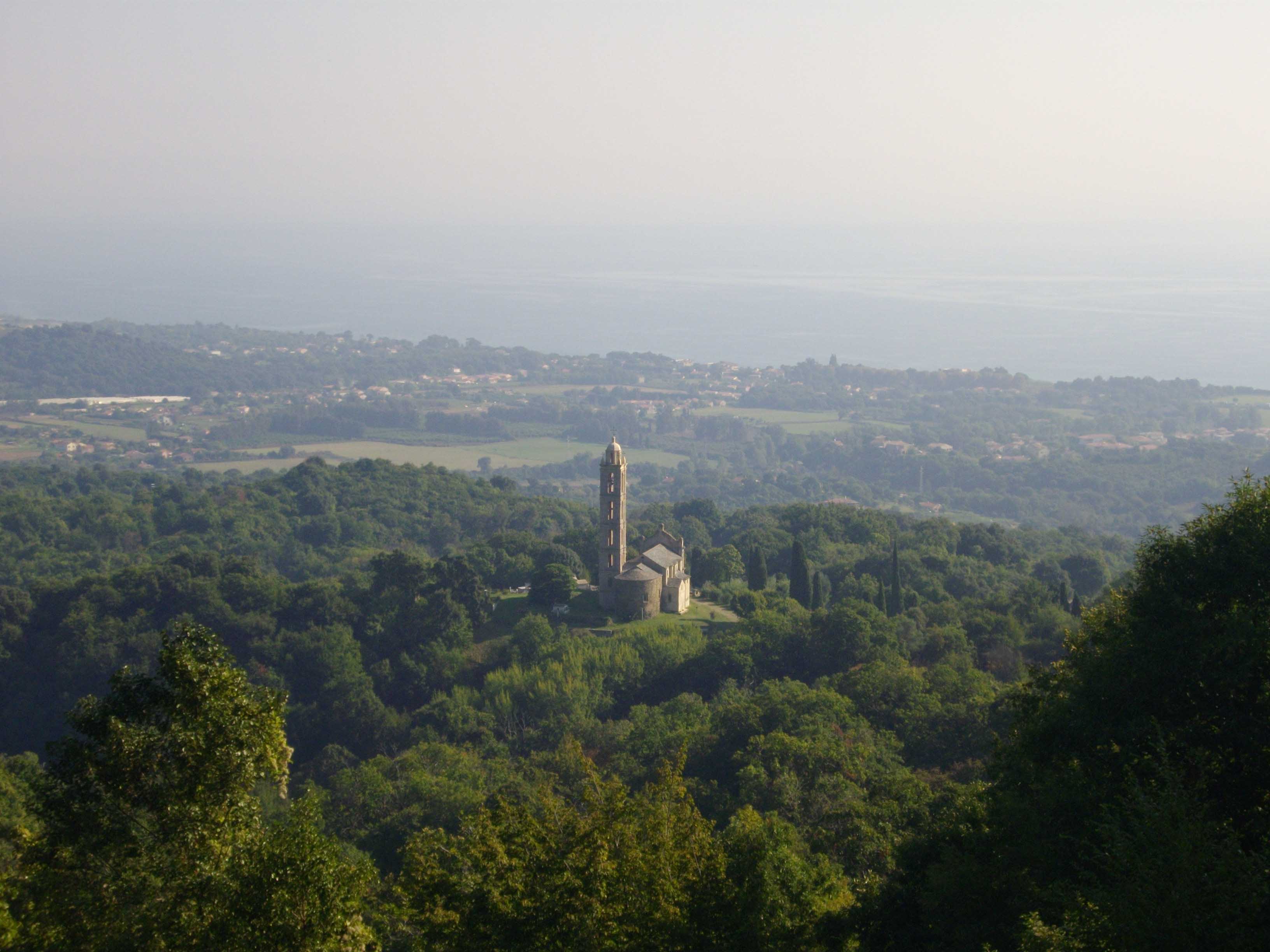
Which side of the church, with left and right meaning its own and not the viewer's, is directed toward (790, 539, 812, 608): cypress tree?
right

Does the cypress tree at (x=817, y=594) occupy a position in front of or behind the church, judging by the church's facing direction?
in front

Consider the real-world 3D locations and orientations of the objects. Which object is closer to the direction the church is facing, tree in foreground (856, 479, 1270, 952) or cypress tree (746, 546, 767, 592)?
the cypress tree

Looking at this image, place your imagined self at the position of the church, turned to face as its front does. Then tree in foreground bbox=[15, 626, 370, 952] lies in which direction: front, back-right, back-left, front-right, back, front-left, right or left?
back-right

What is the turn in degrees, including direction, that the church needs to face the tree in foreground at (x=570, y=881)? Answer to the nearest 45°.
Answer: approximately 135° to its right

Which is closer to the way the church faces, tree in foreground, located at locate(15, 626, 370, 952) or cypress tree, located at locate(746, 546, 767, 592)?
the cypress tree

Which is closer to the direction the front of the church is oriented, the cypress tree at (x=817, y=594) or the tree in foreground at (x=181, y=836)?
the cypress tree

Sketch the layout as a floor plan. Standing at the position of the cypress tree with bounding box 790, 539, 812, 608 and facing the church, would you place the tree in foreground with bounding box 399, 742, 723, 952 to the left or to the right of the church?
left

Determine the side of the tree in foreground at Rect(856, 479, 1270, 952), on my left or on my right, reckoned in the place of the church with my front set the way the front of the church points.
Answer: on my right

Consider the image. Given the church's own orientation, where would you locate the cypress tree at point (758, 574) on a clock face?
The cypress tree is roughly at 2 o'clock from the church.

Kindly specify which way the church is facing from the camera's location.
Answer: facing away from the viewer and to the right of the viewer

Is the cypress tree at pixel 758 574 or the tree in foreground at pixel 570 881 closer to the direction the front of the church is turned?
the cypress tree
